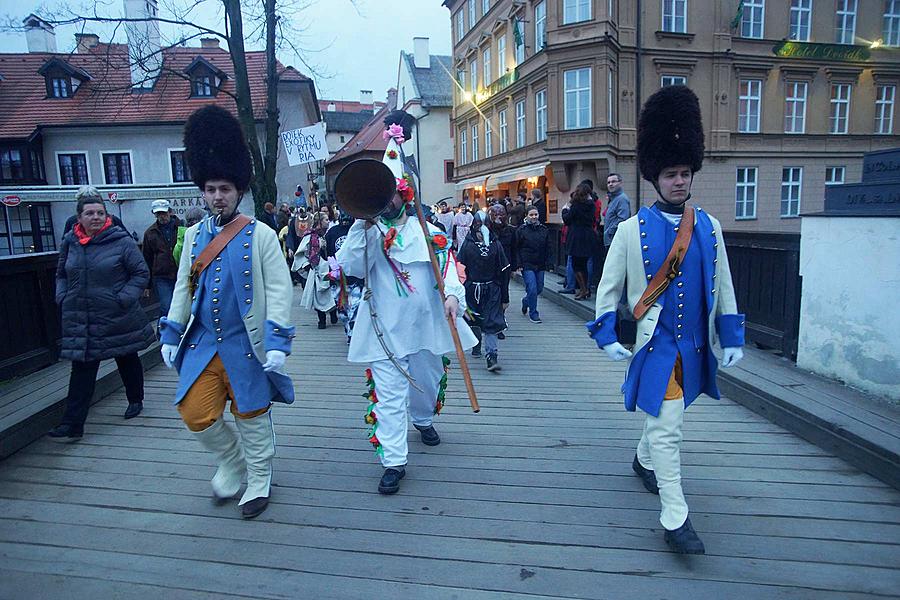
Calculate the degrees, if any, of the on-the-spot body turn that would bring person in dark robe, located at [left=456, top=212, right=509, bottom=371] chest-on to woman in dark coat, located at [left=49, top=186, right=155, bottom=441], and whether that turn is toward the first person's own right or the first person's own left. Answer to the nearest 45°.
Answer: approximately 45° to the first person's own right

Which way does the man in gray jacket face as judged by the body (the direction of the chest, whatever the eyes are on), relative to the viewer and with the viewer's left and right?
facing the viewer and to the left of the viewer

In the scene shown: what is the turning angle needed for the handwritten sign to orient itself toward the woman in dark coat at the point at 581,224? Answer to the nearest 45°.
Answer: approximately 45° to its left

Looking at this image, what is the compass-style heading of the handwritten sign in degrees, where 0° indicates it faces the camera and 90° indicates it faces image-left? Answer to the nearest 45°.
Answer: approximately 0°

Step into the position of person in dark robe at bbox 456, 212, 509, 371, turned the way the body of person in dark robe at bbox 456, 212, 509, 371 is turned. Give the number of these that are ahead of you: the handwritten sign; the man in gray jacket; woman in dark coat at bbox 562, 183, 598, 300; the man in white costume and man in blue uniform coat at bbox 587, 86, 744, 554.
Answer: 2

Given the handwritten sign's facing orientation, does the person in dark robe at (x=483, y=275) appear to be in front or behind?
in front

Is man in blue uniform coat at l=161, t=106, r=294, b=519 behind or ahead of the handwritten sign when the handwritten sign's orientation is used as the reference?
ahead

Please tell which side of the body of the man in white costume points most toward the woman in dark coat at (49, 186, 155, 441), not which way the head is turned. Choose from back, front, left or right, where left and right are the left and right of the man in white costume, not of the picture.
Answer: right

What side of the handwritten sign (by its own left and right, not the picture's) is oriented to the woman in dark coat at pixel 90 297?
front

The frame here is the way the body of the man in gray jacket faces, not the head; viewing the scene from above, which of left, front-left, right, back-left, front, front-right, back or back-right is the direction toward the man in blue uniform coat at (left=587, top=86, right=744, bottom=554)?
front-left

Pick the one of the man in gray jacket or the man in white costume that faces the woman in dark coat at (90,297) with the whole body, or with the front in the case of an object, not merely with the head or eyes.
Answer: the man in gray jacket

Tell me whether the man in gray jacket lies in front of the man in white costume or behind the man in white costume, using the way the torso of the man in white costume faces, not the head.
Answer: behind
